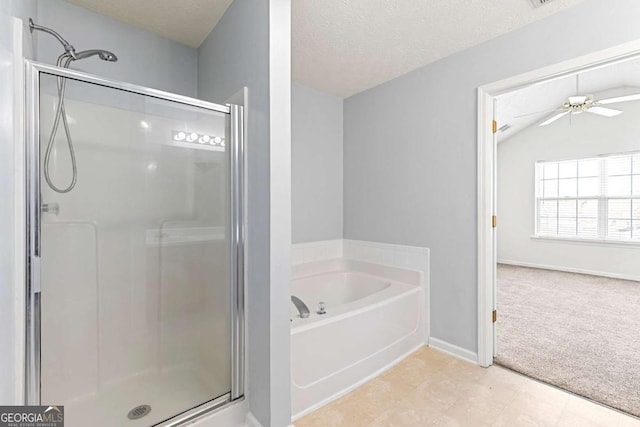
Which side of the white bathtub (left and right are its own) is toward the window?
left

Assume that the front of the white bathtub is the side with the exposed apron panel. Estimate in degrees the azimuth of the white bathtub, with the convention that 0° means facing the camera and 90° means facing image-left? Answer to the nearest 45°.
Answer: approximately 315°

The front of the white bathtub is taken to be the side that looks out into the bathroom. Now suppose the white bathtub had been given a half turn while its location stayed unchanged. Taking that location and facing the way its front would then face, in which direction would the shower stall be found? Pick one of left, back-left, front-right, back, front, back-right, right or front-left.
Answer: left
